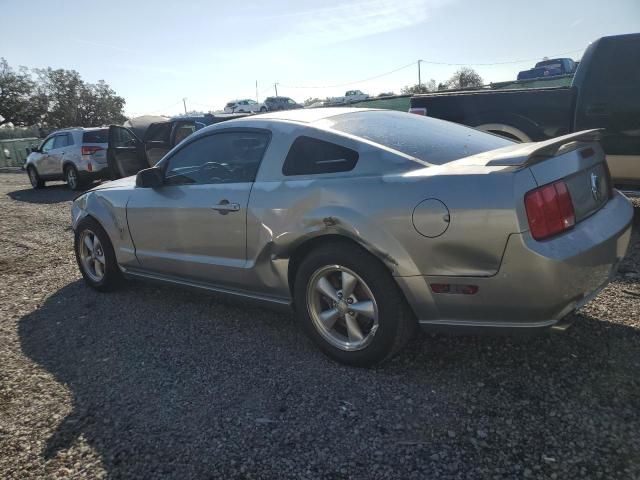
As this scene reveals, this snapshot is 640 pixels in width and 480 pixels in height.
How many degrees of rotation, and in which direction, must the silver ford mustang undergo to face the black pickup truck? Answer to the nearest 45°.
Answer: approximately 90° to its right

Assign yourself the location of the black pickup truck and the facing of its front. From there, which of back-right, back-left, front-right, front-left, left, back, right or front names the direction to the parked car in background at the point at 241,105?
back-left

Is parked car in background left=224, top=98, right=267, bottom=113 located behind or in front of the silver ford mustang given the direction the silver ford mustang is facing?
in front

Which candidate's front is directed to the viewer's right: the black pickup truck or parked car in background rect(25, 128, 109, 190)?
the black pickup truck

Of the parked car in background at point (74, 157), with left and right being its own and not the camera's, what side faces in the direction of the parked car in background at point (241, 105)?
right

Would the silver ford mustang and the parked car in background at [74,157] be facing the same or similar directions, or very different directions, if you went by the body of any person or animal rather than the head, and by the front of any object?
same or similar directions

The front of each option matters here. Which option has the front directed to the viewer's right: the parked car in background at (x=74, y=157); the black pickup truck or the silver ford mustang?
the black pickup truck

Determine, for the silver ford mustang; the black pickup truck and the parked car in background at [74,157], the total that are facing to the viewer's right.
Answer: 1

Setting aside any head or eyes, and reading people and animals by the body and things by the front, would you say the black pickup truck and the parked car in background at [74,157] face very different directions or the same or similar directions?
very different directions

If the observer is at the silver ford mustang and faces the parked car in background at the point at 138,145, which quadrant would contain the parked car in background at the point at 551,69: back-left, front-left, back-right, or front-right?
front-right

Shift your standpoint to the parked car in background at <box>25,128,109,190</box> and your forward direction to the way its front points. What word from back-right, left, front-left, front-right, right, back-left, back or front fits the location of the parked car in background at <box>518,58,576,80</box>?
back-right

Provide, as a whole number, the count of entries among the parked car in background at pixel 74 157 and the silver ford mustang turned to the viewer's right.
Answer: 0

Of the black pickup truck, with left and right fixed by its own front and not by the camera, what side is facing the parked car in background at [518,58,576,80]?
left

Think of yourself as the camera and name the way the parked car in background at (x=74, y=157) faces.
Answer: facing away from the viewer and to the left of the viewer

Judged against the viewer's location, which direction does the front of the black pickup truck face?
facing to the right of the viewer

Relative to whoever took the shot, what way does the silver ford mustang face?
facing away from the viewer and to the left of the viewer
